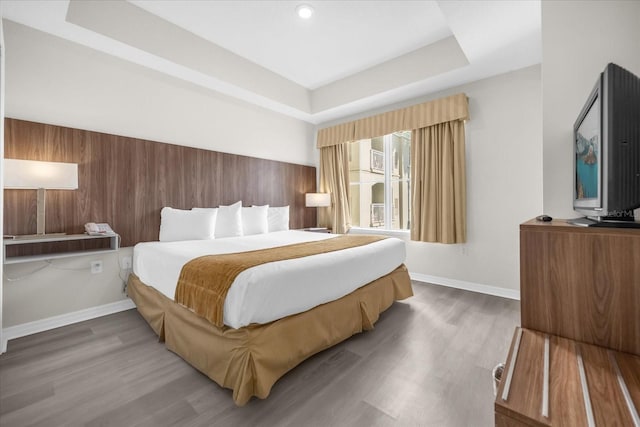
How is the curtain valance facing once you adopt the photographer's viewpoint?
facing the viewer and to the left of the viewer

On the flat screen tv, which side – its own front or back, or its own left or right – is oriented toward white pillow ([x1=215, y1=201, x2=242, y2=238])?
front

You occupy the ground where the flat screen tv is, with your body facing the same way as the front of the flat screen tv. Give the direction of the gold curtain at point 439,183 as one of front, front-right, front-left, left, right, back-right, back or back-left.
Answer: front-right

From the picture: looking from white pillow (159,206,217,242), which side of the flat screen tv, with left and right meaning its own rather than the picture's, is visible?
front

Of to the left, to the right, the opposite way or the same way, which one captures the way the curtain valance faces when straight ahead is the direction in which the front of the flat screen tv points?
to the left

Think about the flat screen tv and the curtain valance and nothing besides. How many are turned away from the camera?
0

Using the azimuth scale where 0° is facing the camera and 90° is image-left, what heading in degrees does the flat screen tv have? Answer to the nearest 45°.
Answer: approximately 90°

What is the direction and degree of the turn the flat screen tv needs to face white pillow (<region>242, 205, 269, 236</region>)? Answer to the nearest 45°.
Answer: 0° — it already faces it

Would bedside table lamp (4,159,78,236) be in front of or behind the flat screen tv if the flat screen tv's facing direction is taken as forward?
in front

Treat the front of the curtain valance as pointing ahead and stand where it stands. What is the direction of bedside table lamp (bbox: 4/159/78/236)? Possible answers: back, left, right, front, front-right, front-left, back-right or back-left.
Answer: front

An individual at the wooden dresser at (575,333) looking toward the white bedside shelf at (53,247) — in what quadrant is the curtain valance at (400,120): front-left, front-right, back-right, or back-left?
front-right

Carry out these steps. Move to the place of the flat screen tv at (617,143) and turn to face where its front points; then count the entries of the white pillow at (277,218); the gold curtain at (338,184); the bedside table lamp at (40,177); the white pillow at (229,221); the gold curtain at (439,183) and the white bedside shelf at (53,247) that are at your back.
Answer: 0

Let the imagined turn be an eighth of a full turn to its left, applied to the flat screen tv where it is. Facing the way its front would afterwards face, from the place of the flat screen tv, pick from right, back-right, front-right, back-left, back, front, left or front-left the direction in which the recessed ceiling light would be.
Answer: front-right

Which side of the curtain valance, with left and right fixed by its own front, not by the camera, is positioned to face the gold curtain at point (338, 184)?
right
